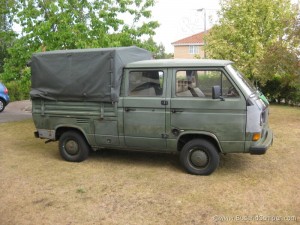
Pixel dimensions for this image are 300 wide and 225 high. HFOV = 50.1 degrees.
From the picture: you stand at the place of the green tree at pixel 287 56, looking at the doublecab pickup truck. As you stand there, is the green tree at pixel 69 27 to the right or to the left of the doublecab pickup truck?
right

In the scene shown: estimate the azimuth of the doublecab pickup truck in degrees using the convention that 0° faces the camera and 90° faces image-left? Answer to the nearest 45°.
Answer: approximately 270°

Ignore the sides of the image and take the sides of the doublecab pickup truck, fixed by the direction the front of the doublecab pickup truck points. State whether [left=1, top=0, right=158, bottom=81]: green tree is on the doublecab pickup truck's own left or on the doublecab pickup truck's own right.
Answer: on the doublecab pickup truck's own left

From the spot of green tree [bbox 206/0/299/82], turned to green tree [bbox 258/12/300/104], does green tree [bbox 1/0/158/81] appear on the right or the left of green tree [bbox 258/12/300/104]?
right

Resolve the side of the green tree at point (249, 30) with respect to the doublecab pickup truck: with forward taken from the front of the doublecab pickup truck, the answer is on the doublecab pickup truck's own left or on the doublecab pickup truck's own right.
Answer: on the doublecab pickup truck's own left
